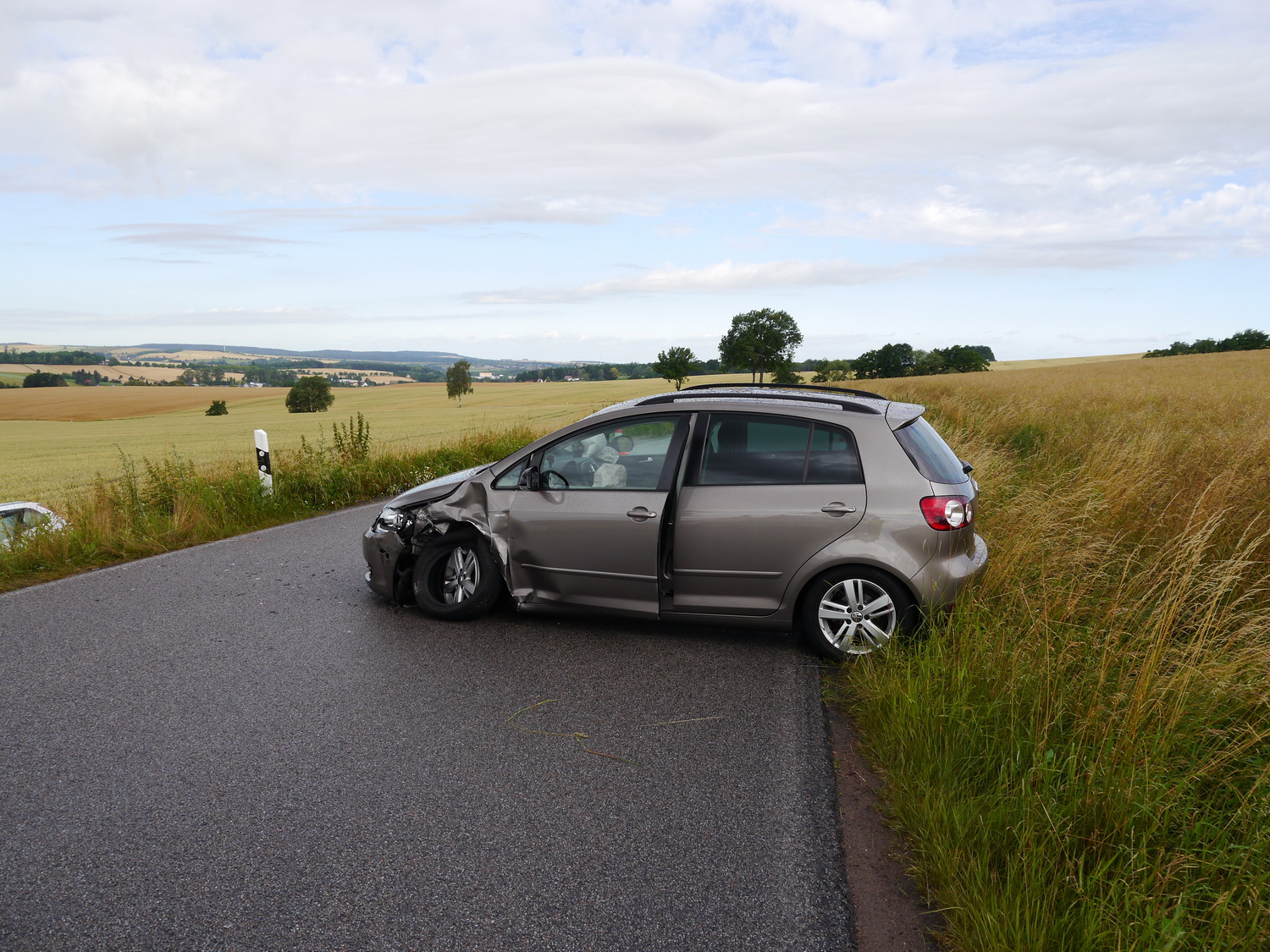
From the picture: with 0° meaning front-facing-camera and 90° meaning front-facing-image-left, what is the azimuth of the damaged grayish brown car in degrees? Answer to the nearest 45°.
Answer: approximately 90°

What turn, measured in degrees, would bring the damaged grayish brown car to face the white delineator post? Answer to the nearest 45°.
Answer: approximately 45° to its right
